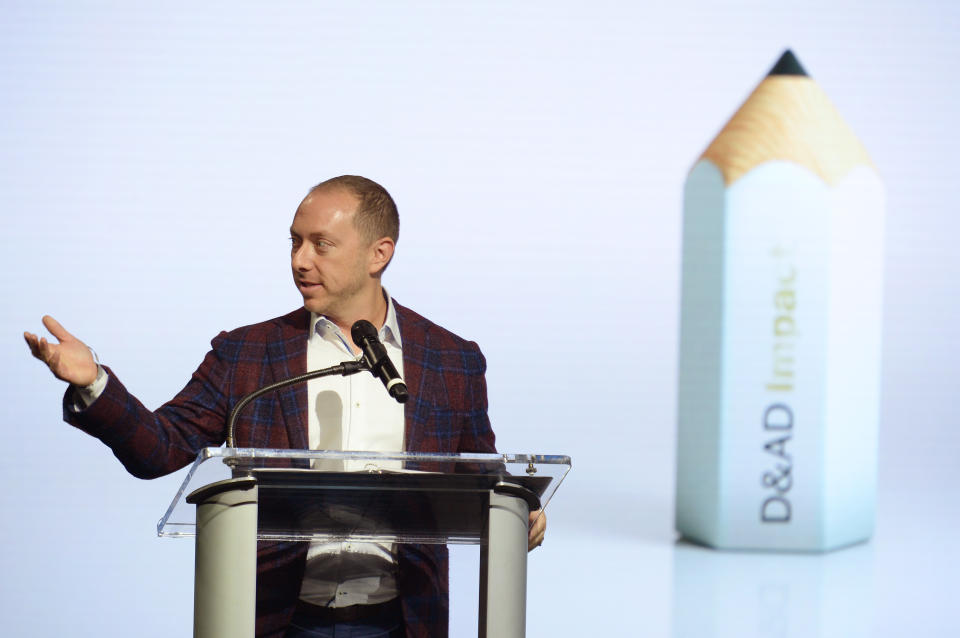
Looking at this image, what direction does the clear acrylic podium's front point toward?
toward the camera

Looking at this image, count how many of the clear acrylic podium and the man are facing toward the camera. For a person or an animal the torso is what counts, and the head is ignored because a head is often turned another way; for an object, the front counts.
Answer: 2

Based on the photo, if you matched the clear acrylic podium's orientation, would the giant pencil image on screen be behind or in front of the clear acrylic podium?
behind

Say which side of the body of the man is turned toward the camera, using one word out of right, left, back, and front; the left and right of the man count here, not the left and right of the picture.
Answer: front

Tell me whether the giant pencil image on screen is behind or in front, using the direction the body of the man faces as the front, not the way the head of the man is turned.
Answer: behind
